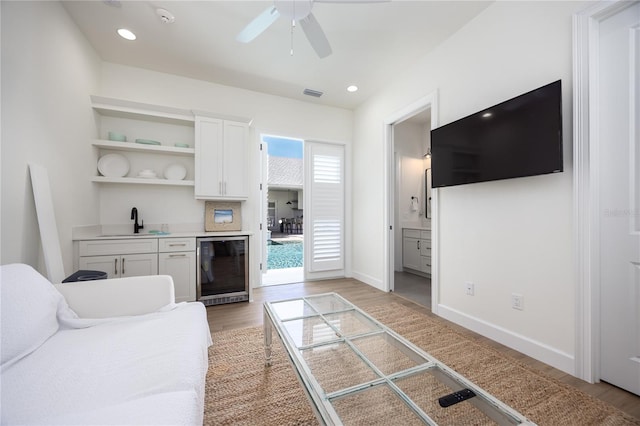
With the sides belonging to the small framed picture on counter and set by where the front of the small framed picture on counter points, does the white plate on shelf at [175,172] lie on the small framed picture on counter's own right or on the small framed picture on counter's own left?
on the small framed picture on counter's own right

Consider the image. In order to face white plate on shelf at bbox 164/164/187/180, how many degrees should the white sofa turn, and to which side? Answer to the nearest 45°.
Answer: approximately 90° to its left

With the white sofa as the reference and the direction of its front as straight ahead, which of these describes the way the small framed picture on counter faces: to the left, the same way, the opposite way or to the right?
to the right

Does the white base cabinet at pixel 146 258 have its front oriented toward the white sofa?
yes

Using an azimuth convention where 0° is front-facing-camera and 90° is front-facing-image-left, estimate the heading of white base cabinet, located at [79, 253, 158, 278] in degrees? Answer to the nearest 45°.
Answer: approximately 0°

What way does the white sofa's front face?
to the viewer's right

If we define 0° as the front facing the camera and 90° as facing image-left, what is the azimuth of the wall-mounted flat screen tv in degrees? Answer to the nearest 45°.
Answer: approximately 45°
